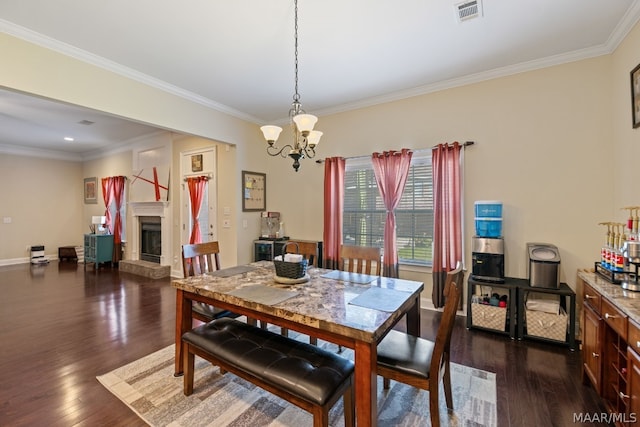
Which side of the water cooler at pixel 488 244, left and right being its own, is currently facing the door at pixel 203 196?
right

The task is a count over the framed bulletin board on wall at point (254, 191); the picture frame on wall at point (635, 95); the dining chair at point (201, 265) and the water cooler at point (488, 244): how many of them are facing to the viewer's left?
1

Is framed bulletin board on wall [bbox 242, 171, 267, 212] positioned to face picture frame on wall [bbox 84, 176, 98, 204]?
no

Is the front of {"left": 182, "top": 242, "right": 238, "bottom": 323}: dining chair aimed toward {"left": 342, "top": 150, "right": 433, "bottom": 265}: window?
no

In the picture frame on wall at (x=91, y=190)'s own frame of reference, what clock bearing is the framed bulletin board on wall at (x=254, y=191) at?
the framed bulletin board on wall at (x=254, y=191) is roughly at 10 o'clock from the picture frame on wall at (x=91, y=190).

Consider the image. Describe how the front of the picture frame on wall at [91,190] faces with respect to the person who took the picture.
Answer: facing the viewer and to the left of the viewer

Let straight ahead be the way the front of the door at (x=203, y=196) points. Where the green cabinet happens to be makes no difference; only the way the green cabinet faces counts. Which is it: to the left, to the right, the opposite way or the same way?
the same way

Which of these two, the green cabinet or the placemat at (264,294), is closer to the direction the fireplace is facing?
the placemat

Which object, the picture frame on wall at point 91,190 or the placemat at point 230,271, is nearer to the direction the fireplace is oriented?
the placemat

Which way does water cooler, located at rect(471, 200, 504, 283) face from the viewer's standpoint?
toward the camera

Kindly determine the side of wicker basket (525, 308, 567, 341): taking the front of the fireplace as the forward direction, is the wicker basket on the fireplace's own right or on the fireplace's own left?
on the fireplace's own left

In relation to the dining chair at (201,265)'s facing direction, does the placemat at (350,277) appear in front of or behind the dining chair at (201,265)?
in front

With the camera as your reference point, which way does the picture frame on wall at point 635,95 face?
facing to the left of the viewer

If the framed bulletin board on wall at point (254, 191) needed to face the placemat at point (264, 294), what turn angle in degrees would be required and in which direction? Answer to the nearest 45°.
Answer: approximately 45° to its right

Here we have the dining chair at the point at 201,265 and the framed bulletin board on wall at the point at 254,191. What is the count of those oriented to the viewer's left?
0

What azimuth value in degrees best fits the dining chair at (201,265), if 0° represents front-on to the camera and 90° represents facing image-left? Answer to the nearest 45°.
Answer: approximately 315°
